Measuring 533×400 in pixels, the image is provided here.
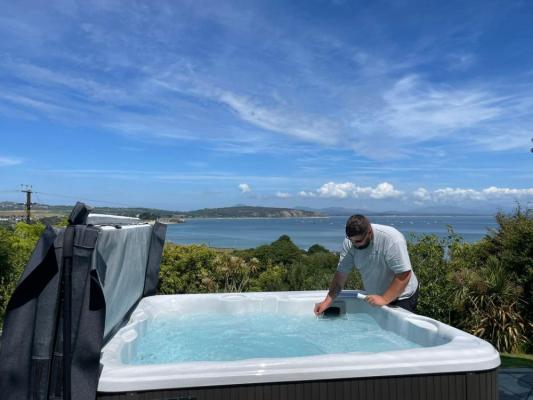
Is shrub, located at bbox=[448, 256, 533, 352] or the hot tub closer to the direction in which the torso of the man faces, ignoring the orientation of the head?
the hot tub

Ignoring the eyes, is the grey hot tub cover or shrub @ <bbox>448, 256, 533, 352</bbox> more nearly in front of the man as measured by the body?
the grey hot tub cover

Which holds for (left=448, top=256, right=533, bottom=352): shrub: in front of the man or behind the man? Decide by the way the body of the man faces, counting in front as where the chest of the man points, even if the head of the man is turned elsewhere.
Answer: behind

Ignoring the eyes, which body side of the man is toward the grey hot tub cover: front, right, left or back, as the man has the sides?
front

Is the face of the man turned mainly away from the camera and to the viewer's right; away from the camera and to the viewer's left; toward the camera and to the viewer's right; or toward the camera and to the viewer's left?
toward the camera and to the viewer's left
